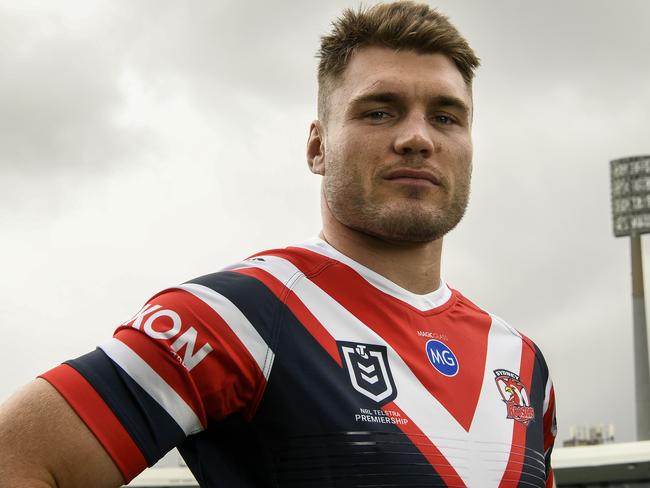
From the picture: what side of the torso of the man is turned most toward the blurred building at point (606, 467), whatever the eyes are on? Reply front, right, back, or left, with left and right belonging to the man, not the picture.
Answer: left

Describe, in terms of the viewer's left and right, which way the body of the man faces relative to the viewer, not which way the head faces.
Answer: facing the viewer and to the right of the viewer

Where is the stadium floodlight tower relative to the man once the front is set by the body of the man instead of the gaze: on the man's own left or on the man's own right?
on the man's own left
